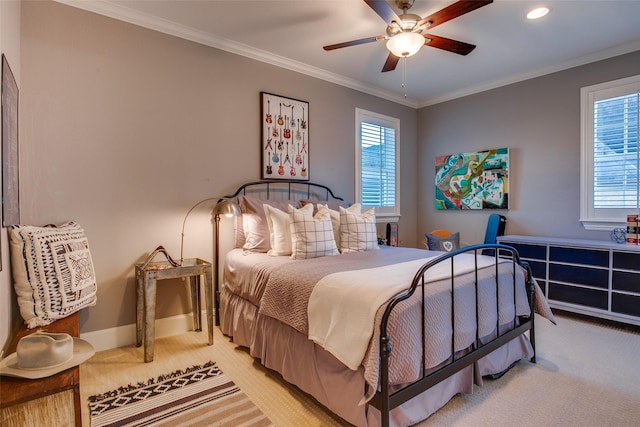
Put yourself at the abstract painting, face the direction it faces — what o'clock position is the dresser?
The dresser is roughly at 9 o'clock from the abstract painting.

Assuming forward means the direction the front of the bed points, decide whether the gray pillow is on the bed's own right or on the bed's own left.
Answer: on the bed's own left

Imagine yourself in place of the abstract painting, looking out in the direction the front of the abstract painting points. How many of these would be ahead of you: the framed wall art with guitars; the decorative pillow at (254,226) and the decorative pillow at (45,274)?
3

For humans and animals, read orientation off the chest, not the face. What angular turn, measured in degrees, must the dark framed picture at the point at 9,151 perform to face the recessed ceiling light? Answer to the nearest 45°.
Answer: approximately 45° to its right

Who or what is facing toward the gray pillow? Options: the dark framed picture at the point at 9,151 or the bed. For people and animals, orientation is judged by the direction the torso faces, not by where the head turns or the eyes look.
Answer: the dark framed picture

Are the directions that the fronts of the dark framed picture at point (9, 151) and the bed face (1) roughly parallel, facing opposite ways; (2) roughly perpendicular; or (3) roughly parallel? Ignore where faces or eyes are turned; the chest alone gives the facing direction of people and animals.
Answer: roughly perpendicular

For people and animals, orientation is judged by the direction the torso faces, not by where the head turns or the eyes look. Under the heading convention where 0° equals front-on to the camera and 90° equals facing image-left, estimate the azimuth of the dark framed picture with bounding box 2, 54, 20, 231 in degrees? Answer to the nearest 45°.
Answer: approximately 270°

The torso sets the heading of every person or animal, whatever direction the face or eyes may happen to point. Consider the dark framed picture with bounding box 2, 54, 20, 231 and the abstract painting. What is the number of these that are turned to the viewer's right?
1

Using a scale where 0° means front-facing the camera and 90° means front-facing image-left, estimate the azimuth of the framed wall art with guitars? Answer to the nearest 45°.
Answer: approximately 315°

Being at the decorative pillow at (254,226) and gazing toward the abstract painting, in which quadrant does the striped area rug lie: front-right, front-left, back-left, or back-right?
back-right

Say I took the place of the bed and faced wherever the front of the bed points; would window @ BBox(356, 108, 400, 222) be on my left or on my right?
on my left
